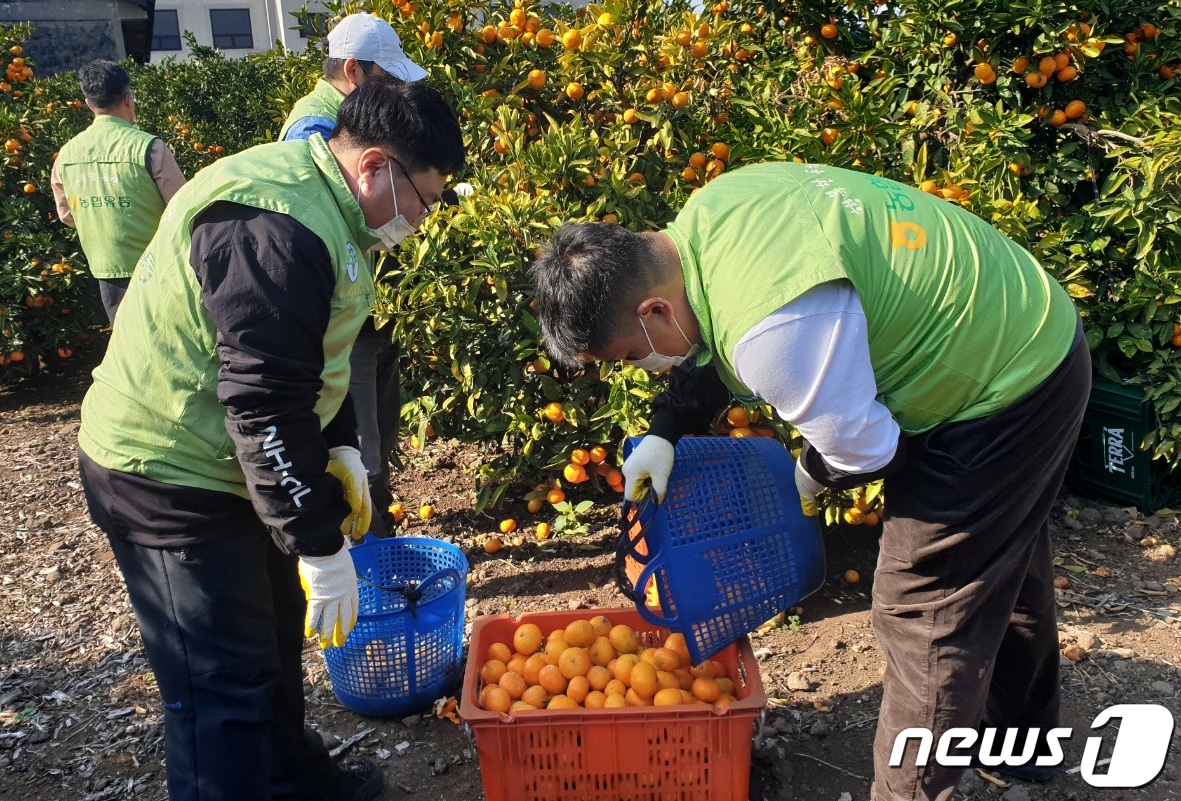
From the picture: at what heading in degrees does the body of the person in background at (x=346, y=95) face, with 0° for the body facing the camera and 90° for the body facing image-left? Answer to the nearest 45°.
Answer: approximately 270°

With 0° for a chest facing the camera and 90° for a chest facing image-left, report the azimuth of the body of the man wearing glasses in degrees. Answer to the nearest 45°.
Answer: approximately 270°

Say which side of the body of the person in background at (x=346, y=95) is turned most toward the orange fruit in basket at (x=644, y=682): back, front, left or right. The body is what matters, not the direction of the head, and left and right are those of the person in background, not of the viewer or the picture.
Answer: right

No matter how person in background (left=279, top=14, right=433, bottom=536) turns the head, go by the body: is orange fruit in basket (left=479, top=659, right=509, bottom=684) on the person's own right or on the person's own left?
on the person's own right

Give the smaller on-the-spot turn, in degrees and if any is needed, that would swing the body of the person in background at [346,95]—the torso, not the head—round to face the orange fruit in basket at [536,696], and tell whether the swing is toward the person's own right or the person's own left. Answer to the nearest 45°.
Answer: approximately 90° to the person's own right

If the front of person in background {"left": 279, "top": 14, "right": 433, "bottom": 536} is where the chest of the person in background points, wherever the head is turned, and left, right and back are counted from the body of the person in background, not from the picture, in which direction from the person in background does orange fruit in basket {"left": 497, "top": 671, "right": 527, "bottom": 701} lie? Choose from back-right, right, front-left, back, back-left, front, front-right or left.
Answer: right

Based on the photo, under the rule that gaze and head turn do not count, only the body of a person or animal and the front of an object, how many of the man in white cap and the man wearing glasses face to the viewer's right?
2

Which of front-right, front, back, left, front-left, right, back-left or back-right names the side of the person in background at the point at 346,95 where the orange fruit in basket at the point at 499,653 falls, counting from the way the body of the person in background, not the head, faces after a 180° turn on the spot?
left

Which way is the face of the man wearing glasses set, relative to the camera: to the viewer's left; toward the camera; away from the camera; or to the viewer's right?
to the viewer's right

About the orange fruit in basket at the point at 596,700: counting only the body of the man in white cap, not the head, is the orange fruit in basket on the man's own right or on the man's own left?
on the man's own right
